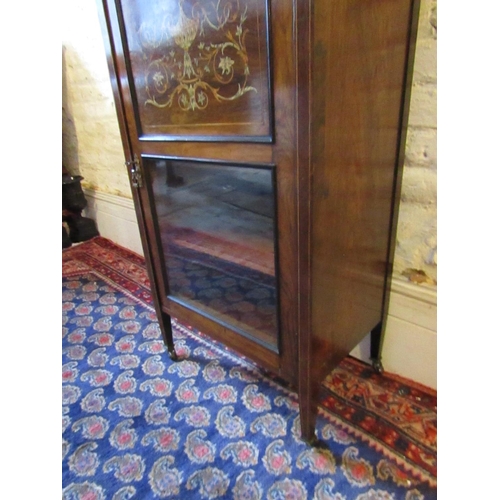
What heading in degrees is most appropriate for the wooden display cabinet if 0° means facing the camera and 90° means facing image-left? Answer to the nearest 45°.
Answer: approximately 45°
